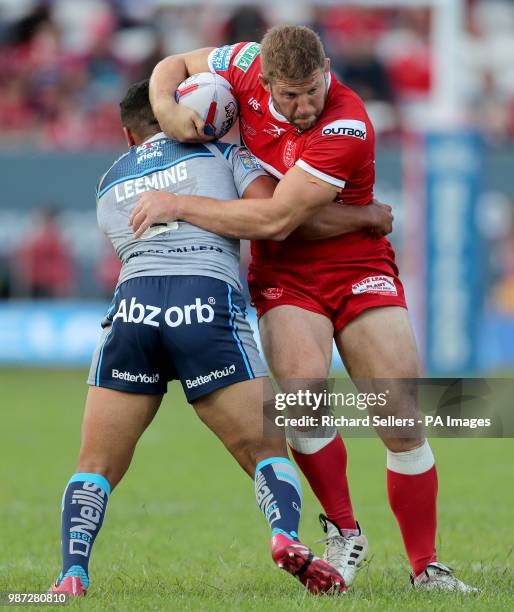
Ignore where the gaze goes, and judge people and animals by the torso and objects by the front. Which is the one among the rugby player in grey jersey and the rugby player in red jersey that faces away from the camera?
the rugby player in grey jersey

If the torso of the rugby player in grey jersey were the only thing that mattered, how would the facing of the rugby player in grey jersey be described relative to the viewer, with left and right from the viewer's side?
facing away from the viewer

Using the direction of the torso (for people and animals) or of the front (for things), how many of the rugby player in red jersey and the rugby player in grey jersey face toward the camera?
1

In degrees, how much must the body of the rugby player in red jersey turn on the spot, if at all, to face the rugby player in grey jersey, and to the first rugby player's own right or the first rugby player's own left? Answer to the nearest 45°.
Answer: approximately 45° to the first rugby player's own right

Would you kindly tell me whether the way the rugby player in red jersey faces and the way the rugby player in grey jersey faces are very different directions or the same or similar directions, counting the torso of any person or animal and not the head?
very different directions

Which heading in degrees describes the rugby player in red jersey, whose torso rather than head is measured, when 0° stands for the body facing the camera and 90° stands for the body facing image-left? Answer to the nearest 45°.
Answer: approximately 0°
